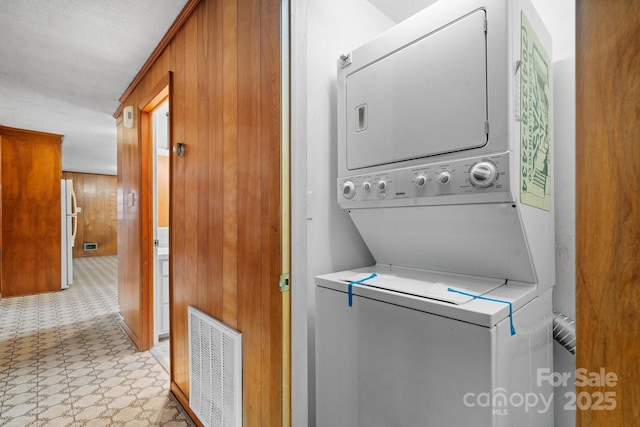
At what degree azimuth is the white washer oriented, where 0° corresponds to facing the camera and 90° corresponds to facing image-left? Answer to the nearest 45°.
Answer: approximately 45°

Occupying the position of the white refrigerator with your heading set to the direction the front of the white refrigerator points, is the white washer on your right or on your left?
on your right

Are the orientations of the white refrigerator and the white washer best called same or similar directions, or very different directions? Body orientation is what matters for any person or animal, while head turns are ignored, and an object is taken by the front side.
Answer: very different directions

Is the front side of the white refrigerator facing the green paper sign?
no

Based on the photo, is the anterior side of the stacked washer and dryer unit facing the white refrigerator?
no

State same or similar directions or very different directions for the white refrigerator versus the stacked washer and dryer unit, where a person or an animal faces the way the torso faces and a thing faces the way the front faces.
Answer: very different directions

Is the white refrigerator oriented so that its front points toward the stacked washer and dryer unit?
no

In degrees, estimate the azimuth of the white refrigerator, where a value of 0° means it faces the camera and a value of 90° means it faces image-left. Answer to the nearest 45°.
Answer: approximately 270°

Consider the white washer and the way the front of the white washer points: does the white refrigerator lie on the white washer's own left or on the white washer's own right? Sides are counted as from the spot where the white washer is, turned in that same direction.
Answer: on the white washer's own right

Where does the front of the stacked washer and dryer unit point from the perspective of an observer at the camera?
facing the viewer and to the left of the viewer
